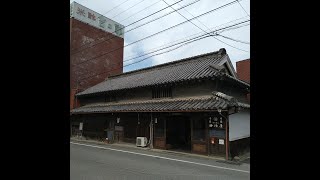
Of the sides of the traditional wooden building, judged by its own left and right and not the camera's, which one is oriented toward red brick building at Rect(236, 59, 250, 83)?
back

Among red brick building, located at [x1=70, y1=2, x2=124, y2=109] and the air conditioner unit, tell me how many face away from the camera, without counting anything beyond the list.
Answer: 0

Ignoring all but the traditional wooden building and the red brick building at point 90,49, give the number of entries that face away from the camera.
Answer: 0

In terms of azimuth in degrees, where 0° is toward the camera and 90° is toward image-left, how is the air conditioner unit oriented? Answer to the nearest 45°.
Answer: approximately 45°

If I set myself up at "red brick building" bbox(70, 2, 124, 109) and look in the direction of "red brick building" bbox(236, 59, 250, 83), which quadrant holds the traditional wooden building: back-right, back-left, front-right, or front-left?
front-right

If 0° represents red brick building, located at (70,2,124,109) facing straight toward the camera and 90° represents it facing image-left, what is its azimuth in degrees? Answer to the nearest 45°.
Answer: approximately 315°

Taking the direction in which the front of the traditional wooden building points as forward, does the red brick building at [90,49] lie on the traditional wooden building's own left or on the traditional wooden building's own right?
on the traditional wooden building's own right

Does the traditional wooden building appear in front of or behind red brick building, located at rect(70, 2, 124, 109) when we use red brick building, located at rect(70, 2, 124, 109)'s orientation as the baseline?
in front

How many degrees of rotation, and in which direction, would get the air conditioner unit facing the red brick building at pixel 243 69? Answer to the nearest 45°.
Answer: approximately 180°

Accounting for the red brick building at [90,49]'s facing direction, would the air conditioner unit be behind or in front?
in front

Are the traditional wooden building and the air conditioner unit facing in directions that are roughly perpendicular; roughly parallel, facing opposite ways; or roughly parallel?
roughly parallel

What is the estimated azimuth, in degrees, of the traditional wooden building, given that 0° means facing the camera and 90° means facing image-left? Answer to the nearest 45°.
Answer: approximately 45°
